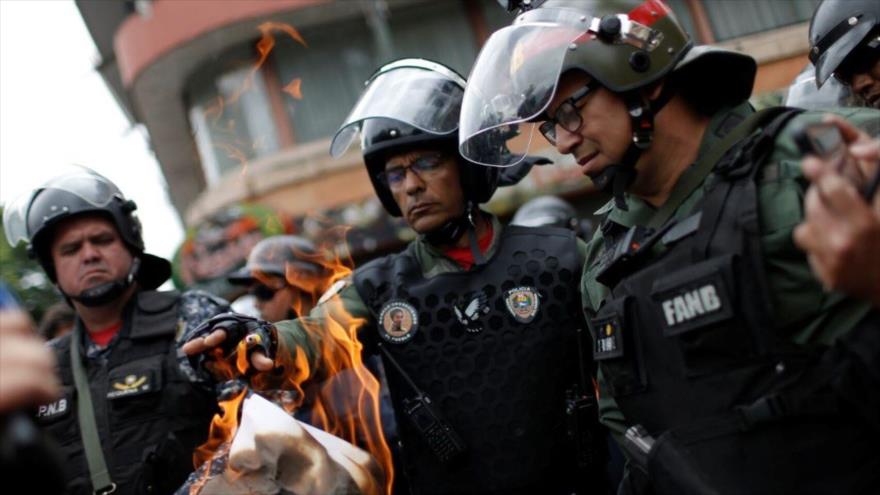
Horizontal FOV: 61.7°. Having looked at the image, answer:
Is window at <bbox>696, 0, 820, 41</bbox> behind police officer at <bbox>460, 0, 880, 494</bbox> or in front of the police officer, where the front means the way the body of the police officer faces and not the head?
behind

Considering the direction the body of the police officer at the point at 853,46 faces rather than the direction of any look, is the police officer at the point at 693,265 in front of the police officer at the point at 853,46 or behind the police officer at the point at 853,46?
in front

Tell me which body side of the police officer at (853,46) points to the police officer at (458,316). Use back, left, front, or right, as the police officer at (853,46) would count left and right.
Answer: front

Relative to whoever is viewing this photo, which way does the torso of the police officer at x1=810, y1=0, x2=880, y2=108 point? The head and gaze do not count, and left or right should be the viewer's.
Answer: facing the viewer and to the left of the viewer

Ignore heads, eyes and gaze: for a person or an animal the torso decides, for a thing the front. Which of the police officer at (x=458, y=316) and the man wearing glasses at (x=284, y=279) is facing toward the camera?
the police officer

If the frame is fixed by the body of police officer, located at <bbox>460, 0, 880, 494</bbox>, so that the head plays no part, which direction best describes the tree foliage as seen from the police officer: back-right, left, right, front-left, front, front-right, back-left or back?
right

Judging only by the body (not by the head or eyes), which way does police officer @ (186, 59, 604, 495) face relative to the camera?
toward the camera

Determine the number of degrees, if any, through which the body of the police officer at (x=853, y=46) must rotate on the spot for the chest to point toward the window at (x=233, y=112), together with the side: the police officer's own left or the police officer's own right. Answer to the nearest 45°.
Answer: approximately 90° to the police officer's own right

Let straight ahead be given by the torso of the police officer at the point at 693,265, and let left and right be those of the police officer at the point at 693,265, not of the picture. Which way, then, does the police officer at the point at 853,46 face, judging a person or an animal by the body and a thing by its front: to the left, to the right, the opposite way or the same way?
the same way
